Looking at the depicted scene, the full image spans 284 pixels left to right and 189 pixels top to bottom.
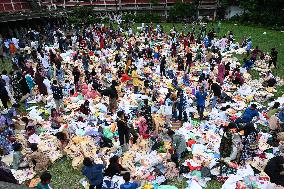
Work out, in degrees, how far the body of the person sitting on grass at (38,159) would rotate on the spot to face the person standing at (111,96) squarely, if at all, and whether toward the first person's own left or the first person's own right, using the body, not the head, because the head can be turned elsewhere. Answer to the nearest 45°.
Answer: approximately 90° to the first person's own right

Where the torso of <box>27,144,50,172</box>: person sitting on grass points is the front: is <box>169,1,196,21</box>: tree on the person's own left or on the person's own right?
on the person's own right

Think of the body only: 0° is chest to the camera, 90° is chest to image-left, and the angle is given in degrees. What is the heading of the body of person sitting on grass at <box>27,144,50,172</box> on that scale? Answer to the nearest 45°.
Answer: approximately 135°

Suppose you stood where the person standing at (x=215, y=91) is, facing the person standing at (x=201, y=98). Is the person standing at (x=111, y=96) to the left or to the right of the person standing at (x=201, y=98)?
right

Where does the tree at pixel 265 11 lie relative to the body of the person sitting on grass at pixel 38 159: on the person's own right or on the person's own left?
on the person's own right

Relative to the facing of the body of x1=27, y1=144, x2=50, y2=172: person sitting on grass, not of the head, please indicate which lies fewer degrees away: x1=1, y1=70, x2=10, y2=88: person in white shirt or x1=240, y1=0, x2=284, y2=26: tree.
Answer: the person in white shirt

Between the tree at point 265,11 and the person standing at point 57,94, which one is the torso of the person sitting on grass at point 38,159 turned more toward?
the person standing
